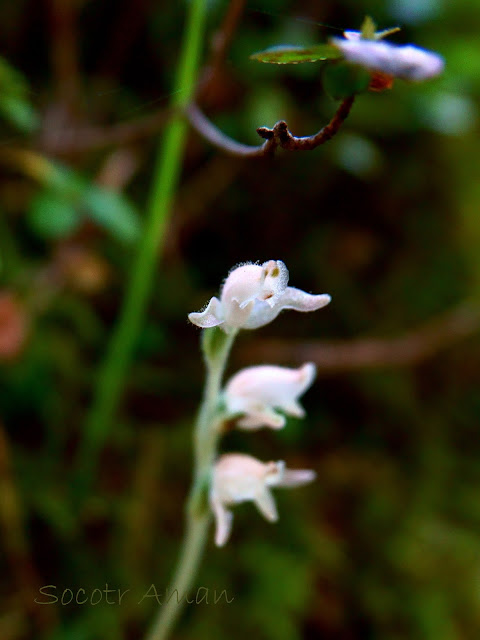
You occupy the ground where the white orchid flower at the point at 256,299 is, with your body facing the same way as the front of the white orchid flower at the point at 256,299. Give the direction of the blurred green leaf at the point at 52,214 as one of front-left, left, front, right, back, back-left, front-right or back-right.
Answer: back

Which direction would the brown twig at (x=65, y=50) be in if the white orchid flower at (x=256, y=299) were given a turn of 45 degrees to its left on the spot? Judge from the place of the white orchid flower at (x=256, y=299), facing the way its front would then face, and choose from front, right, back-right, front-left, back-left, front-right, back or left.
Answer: back-left

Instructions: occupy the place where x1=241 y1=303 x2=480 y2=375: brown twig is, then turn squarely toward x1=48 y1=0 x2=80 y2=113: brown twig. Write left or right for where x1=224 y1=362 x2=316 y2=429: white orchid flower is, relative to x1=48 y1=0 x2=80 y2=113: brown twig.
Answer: left

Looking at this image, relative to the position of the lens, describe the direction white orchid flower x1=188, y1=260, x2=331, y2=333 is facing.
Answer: facing the viewer and to the right of the viewer

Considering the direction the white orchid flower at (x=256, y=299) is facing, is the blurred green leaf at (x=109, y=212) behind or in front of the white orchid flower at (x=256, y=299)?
behind
